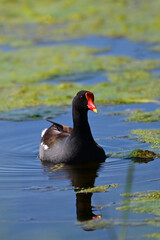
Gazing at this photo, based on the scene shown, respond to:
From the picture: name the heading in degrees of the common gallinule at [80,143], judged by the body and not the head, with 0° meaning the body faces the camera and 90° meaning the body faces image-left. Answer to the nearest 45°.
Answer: approximately 315°
